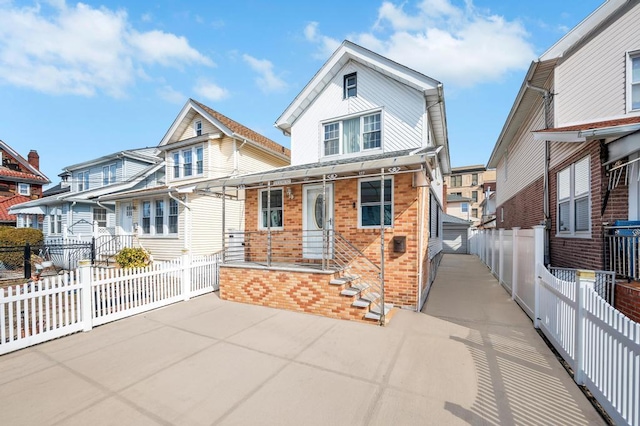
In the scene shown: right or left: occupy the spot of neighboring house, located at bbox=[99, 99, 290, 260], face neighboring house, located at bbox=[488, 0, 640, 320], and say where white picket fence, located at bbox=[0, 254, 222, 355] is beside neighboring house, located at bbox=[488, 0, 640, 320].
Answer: right

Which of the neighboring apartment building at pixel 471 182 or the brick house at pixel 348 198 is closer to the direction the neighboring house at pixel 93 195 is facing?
the brick house

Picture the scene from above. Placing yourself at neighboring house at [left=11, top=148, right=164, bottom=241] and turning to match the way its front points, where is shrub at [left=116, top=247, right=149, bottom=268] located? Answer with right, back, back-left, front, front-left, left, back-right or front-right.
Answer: front-left

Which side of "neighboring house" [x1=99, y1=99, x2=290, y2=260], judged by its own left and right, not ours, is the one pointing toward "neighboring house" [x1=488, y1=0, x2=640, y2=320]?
left

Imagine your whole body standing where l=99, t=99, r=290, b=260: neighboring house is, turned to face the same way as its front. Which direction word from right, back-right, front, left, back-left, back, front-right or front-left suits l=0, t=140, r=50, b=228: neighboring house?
right

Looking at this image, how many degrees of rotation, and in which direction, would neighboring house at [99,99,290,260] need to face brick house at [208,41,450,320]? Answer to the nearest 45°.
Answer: approximately 90° to its left

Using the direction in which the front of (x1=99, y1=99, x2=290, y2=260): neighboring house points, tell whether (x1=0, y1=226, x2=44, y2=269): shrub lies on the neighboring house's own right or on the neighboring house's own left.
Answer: on the neighboring house's own right

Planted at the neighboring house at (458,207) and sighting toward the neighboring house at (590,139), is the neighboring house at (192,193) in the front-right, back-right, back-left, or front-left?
front-right

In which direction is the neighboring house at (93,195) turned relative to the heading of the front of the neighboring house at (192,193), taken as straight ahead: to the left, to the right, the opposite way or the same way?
the same way

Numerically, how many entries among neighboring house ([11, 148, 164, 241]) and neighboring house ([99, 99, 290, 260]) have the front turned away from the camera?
0

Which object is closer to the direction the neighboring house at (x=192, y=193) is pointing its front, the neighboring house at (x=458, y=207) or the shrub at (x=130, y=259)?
the shrub

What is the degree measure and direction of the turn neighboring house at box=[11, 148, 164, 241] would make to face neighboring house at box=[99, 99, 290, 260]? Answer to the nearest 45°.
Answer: approximately 45° to its left

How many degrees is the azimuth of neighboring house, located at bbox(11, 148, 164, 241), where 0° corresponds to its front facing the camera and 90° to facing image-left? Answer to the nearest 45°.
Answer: approximately 45°

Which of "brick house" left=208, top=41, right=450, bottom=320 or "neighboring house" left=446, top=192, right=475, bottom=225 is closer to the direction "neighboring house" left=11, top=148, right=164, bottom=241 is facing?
the brick house

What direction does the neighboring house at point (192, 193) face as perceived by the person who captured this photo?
facing the viewer and to the left of the viewer

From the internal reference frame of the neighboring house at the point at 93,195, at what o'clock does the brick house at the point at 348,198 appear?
The brick house is roughly at 10 o'clock from the neighboring house.
